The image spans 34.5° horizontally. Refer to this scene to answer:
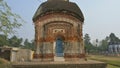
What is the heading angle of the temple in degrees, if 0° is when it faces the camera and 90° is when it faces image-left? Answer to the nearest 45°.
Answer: approximately 0°
